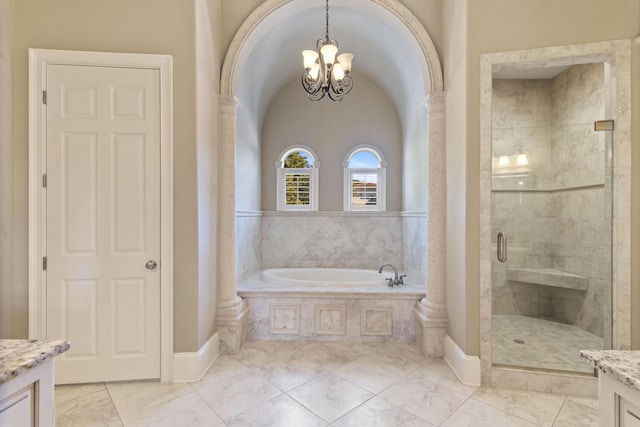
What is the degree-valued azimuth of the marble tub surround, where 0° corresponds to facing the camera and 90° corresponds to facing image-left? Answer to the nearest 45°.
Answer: approximately 0°

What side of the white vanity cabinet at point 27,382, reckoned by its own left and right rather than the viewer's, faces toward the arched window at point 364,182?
left

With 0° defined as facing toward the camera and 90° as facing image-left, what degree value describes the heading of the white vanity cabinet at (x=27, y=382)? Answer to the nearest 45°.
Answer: approximately 315°

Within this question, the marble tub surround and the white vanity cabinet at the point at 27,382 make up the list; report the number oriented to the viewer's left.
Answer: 0

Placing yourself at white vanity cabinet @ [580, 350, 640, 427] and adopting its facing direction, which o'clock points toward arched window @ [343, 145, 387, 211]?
The arched window is roughly at 3 o'clock from the white vanity cabinet.

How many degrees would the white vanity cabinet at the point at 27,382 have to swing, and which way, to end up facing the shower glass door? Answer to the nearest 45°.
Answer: approximately 45° to its left

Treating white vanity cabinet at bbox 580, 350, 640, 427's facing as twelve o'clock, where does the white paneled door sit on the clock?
The white paneled door is roughly at 1 o'clock from the white vanity cabinet.

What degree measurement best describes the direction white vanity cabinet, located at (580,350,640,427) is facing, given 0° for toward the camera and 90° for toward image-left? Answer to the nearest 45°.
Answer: approximately 45°

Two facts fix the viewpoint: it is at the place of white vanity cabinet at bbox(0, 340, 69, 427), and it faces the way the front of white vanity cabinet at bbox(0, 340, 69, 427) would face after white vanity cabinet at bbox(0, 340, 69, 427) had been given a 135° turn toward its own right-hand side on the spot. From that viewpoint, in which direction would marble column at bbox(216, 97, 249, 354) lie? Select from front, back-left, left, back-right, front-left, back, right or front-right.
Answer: back-right

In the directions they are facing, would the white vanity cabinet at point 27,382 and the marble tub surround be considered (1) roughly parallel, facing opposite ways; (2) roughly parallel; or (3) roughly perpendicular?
roughly perpendicular

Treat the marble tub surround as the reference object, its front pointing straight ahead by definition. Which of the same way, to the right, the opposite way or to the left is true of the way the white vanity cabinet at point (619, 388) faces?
to the right

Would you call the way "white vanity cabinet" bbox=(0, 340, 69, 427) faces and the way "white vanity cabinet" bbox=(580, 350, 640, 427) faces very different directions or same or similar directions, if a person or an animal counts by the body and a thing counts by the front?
very different directions

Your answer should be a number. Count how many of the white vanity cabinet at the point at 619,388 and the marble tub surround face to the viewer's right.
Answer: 0

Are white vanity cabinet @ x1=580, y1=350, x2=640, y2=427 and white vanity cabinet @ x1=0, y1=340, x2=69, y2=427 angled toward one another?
yes

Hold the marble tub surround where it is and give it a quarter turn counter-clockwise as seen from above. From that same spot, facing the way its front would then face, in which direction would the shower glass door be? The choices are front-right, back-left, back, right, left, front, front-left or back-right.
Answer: front

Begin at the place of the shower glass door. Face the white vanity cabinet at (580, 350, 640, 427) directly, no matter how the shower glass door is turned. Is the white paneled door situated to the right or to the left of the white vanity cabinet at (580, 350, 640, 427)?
right
